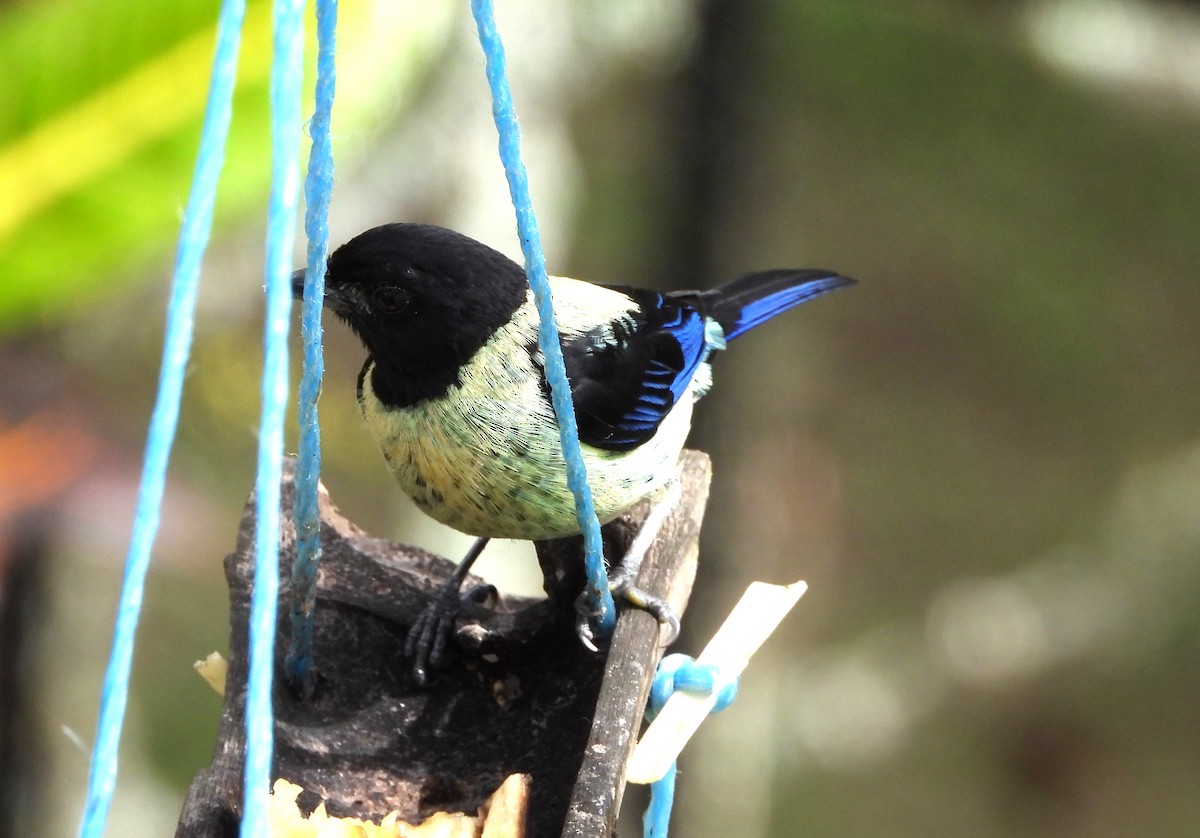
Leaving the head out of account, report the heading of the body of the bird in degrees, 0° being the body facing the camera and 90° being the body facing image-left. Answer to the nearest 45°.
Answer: approximately 45°

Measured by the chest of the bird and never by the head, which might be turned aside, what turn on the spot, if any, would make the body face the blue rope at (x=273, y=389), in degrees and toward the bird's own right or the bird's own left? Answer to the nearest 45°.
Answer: approximately 45° to the bird's own left

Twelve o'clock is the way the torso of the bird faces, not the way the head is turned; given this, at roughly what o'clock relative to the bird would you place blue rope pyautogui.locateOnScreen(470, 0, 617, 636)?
The blue rope is roughly at 10 o'clock from the bird.
